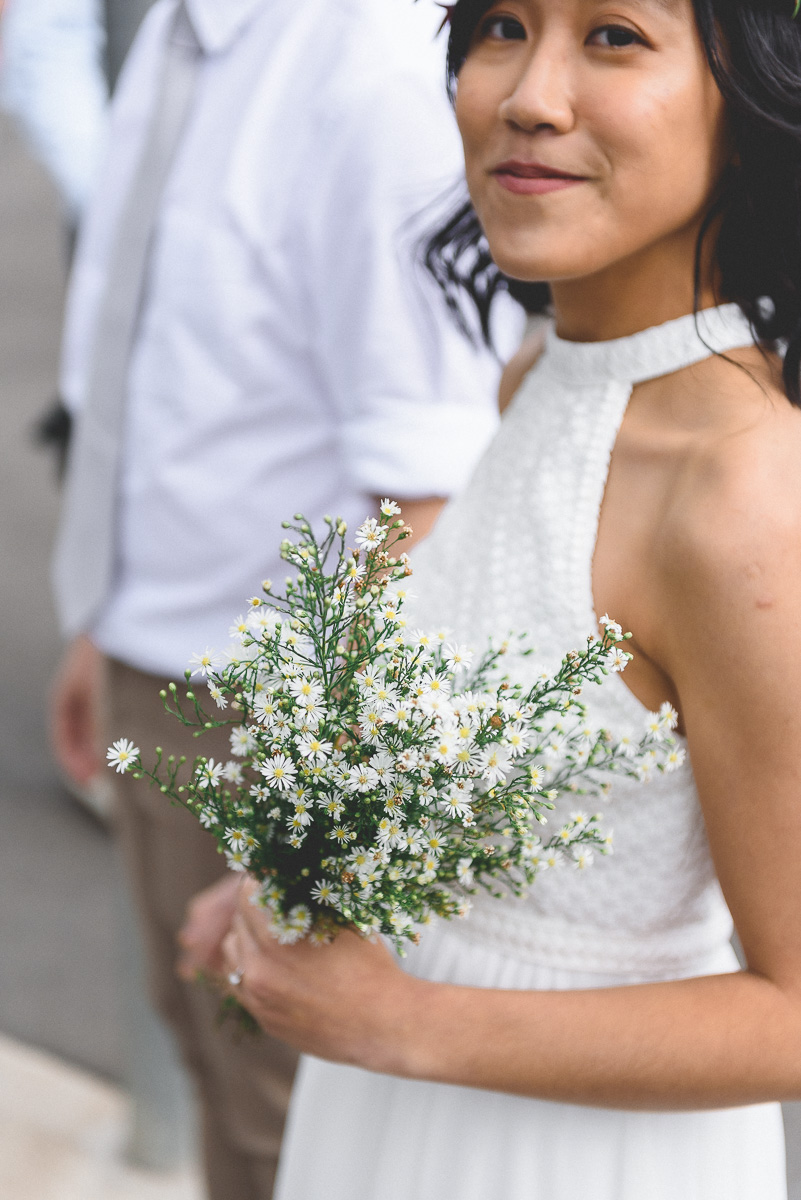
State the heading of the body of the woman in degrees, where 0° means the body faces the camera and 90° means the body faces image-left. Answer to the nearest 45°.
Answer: approximately 45°

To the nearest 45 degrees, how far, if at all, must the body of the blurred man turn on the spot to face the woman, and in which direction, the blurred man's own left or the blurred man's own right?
approximately 45° to the blurred man's own left

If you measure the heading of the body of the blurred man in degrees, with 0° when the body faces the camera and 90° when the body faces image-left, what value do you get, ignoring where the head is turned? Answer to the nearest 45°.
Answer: approximately 45°

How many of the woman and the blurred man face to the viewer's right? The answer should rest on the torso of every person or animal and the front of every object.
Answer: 0
